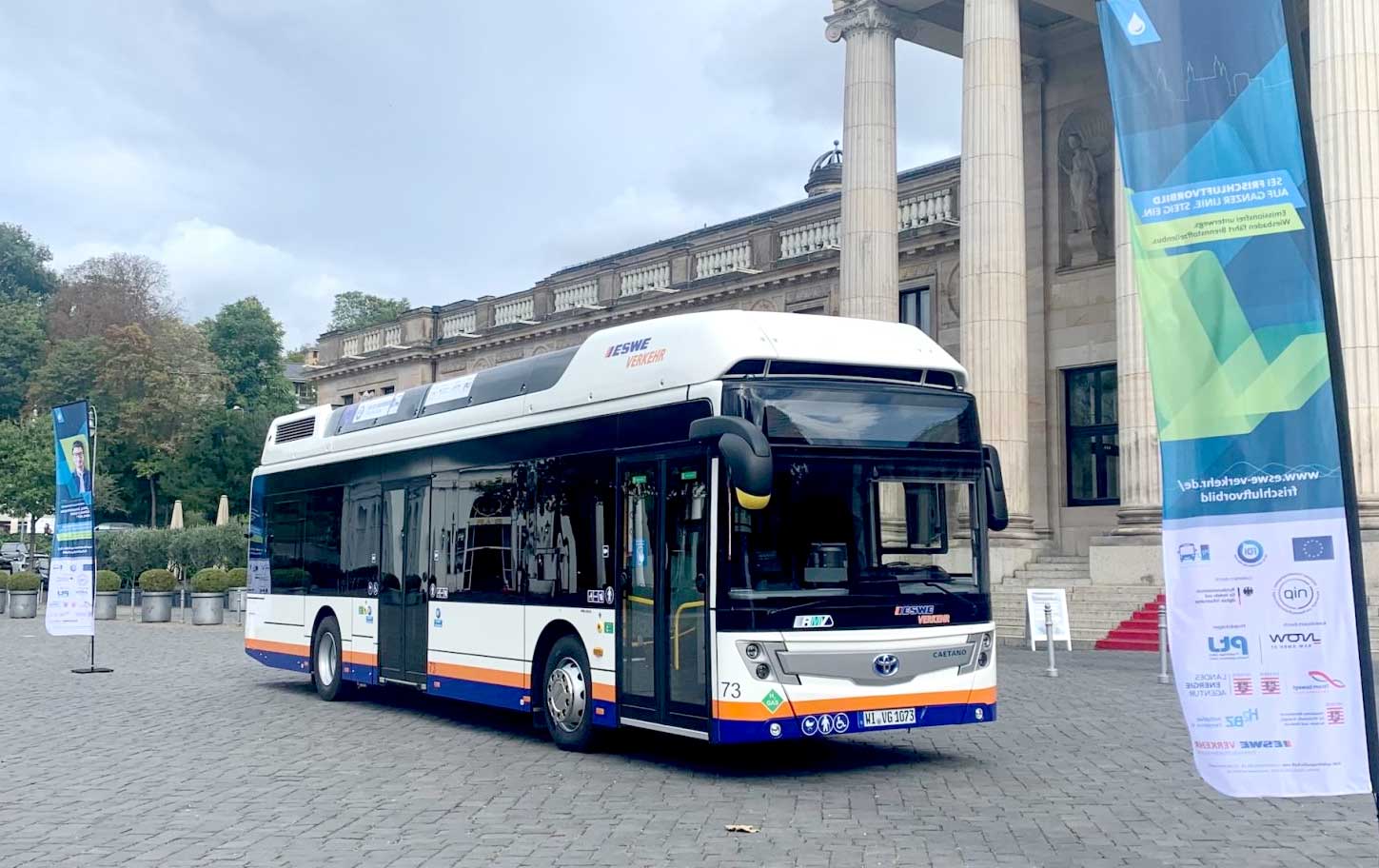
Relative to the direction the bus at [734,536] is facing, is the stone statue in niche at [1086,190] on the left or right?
on its left

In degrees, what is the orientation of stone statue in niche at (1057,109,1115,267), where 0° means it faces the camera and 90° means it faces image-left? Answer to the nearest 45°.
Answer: approximately 45°

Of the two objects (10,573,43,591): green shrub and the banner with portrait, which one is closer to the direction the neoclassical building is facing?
the banner with portrait

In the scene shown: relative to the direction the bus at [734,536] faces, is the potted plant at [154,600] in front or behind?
behind

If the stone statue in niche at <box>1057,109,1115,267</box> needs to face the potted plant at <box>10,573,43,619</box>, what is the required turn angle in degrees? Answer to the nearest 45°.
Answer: approximately 45° to its right

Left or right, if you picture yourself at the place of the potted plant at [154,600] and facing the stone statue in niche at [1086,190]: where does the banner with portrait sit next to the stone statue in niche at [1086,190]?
right

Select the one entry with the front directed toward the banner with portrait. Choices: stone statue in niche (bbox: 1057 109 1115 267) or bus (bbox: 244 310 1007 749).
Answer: the stone statue in niche
